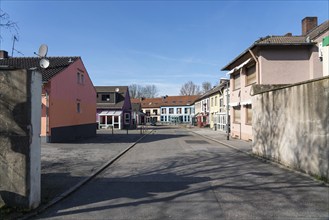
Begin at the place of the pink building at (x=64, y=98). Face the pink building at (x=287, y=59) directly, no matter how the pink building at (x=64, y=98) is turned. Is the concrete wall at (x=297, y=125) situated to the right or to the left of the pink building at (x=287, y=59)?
right
